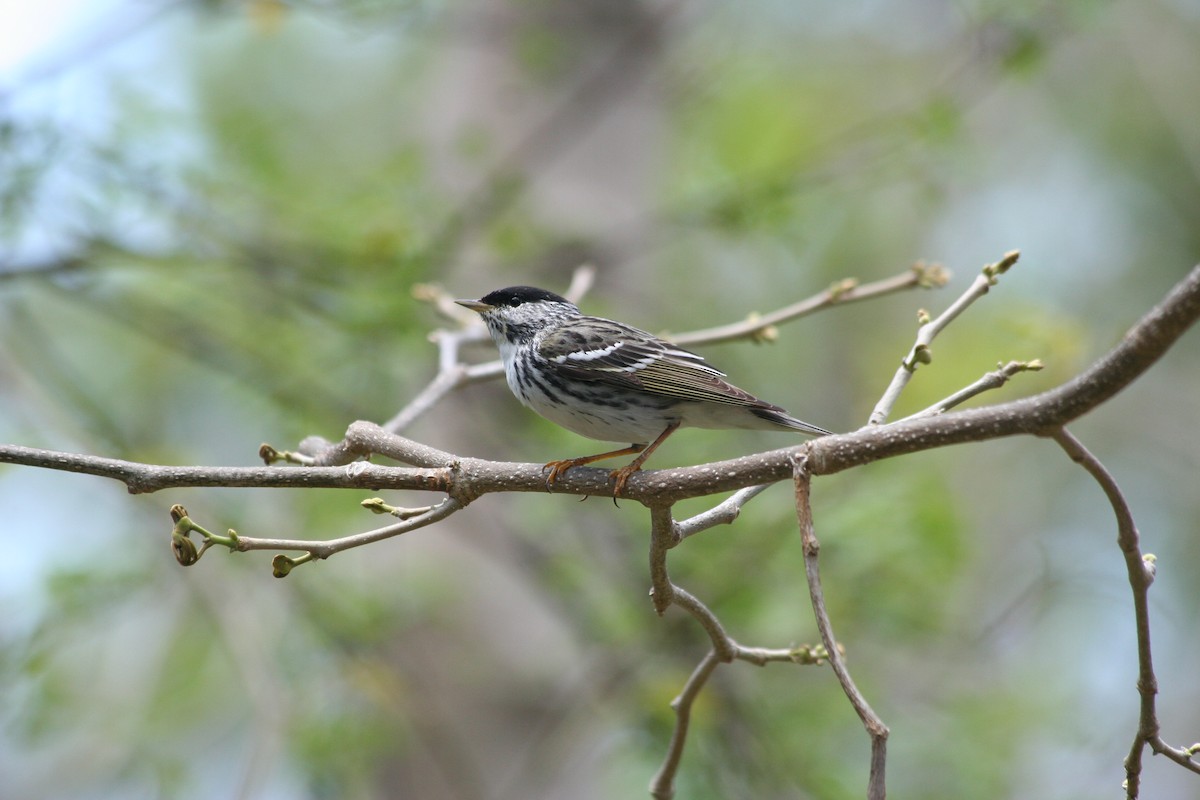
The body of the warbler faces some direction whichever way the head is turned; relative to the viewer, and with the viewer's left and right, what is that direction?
facing to the left of the viewer
